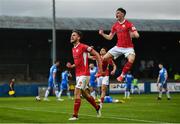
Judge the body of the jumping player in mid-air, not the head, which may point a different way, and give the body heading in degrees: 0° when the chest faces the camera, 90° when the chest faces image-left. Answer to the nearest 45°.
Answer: approximately 45°
